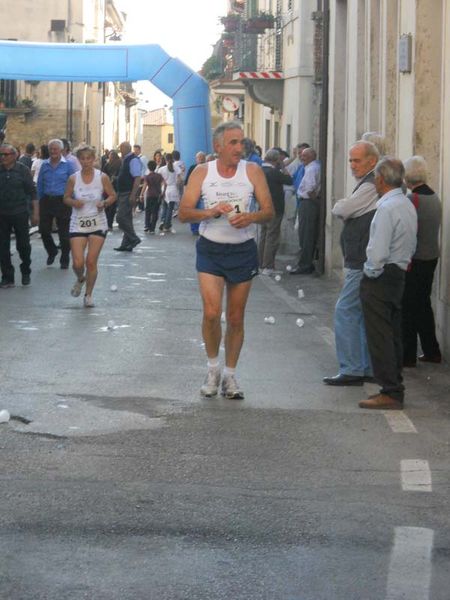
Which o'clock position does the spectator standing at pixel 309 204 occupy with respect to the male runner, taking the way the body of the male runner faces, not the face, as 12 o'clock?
The spectator standing is roughly at 6 o'clock from the male runner.

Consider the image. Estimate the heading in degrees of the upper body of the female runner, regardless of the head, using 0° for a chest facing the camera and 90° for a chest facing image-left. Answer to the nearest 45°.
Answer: approximately 0°

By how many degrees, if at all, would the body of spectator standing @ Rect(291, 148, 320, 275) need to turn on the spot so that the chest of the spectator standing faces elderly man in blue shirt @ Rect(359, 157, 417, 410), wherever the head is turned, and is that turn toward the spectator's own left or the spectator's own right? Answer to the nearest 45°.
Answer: approximately 90° to the spectator's own left

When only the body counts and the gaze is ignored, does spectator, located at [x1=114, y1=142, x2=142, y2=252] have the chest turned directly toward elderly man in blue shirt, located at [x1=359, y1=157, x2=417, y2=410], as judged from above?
no

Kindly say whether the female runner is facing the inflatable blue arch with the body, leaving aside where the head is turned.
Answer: no

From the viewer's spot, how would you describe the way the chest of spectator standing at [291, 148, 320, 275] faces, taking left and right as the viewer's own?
facing to the left of the viewer

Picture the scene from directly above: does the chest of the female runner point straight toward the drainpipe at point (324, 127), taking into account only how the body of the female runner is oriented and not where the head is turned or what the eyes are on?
no

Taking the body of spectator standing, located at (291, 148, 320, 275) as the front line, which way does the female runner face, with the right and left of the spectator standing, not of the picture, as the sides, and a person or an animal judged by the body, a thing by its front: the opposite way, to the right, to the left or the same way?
to the left

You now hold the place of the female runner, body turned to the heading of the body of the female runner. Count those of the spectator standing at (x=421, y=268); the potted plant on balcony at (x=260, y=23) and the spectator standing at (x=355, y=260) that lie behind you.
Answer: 1

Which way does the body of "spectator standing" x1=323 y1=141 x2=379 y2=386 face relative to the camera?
to the viewer's left

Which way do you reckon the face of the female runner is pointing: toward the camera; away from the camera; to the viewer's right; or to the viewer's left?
toward the camera

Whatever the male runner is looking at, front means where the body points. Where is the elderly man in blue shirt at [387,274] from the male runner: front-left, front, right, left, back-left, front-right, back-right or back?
left
